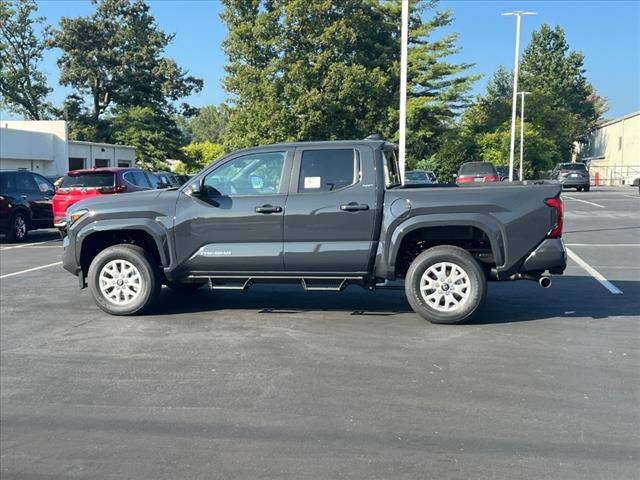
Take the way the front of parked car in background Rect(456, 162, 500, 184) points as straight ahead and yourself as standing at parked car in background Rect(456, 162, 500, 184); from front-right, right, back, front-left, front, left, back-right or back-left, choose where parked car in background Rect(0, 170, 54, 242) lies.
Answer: back-left

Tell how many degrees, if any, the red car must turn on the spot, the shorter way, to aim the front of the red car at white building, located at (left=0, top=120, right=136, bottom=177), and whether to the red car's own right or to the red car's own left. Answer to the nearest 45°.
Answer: approximately 45° to the red car's own left

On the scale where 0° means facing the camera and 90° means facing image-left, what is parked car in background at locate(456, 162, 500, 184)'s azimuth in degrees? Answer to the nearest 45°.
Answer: approximately 180°

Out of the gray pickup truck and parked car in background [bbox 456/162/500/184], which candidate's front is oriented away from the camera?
the parked car in background

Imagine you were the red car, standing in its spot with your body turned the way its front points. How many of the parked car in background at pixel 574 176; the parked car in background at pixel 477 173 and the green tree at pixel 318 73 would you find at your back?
0

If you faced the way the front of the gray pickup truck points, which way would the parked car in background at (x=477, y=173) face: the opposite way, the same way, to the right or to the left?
to the right

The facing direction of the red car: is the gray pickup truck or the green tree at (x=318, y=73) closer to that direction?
the green tree

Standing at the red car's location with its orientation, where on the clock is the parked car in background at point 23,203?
The parked car in background is roughly at 9 o'clock from the red car.

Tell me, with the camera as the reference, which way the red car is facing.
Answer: facing away from the viewer and to the right of the viewer

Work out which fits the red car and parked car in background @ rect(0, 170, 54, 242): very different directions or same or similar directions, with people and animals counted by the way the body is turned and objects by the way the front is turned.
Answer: same or similar directions

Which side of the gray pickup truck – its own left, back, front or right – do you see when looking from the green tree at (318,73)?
right

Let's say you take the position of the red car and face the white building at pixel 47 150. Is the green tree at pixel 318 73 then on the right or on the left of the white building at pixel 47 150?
right

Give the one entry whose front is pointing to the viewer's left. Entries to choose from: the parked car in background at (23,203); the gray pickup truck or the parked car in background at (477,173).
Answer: the gray pickup truck

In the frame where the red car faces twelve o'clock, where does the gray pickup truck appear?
The gray pickup truck is roughly at 4 o'clock from the red car.

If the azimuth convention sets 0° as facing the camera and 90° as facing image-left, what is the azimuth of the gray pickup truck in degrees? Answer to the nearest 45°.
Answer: approximately 90°

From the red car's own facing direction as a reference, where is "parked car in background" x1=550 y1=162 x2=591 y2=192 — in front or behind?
in front
